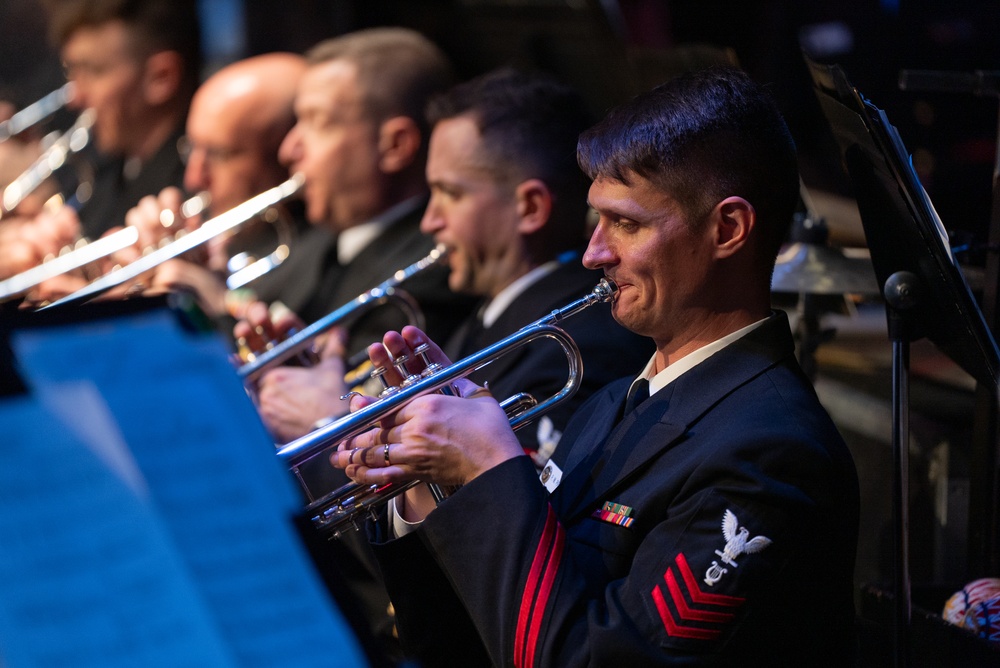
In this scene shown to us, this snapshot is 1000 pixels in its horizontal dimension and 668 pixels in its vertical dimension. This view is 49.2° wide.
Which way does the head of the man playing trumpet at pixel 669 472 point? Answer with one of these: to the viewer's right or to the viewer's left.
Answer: to the viewer's left

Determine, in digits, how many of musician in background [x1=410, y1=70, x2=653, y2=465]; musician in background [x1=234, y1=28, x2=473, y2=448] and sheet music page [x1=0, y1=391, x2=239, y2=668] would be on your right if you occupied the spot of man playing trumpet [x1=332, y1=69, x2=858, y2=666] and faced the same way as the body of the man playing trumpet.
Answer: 2

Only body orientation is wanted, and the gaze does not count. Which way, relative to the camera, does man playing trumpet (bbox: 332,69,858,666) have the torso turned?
to the viewer's left

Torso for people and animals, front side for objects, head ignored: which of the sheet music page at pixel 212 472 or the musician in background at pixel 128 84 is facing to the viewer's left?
the musician in background

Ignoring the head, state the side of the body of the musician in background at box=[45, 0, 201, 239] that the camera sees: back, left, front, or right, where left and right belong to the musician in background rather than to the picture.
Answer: left

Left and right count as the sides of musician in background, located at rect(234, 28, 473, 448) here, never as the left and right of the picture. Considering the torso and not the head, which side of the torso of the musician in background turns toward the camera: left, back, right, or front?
left

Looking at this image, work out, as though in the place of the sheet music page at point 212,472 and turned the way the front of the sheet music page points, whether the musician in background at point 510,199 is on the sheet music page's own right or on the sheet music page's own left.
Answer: on the sheet music page's own left

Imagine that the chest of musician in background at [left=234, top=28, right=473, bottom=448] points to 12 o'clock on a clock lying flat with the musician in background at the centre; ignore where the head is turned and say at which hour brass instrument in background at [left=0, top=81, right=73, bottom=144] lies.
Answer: The brass instrument in background is roughly at 2 o'clock from the musician in background.

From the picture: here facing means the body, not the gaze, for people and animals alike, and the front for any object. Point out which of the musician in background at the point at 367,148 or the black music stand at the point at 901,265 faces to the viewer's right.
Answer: the black music stand

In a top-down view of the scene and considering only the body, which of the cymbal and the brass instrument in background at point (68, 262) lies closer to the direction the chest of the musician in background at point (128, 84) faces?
the brass instrument in background

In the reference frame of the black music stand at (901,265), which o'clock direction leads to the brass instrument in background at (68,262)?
The brass instrument in background is roughly at 7 o'clock from the black music stand.

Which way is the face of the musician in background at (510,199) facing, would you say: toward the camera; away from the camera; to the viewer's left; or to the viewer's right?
to the viewer's left

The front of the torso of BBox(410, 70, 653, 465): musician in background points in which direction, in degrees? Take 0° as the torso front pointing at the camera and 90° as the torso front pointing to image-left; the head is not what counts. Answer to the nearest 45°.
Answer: approximately 90°

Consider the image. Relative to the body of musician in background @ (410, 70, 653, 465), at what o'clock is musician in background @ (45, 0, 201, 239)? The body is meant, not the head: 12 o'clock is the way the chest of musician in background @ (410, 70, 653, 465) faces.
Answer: musician in background @ (45, 0, 201, 239) is roughly at 2 o'clock from musician in background @ (410, 70, 653, 465).

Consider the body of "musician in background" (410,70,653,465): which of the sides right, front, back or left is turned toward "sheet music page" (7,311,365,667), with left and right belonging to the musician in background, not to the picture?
left

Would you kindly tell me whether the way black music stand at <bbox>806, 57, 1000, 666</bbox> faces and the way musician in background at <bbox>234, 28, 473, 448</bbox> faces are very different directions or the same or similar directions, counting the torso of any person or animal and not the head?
very different directions

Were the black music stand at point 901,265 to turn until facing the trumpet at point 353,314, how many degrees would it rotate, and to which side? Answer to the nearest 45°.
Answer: approximately 135° to its left
